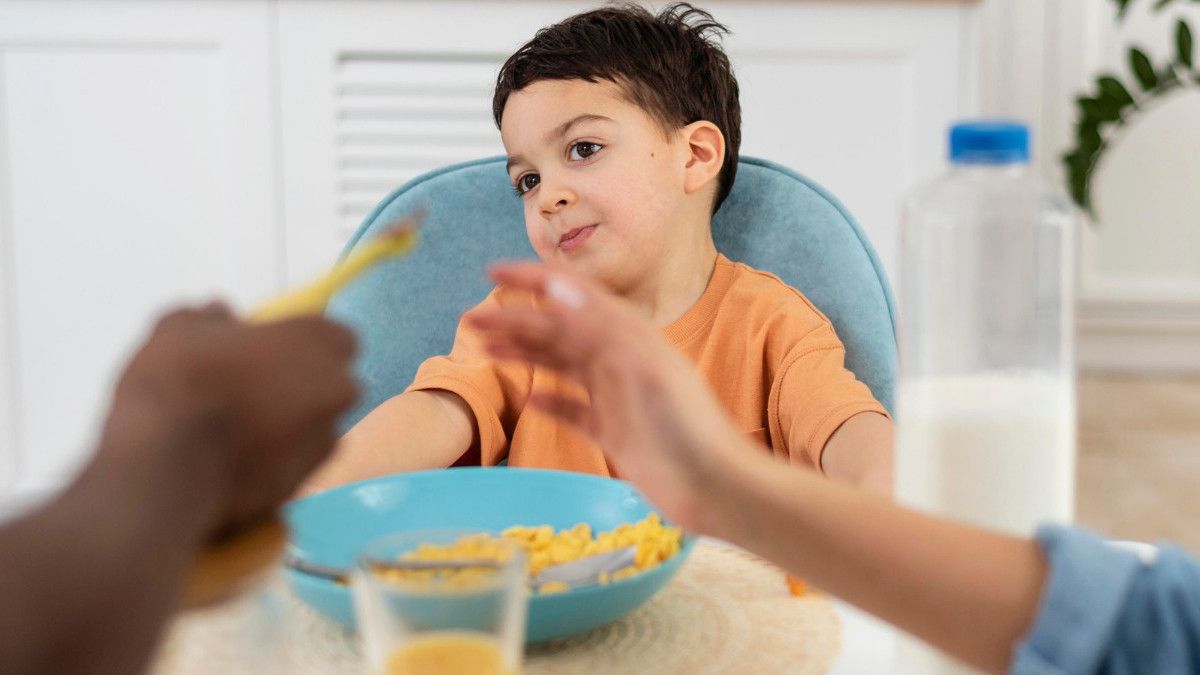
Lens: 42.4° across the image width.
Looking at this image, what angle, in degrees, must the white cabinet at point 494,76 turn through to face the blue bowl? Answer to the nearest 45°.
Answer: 0° — it already faces it

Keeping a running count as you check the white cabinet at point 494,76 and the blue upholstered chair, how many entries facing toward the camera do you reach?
2

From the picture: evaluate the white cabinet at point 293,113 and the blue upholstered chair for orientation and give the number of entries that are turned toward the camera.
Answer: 2

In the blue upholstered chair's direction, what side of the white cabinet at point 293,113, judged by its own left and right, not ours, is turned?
front

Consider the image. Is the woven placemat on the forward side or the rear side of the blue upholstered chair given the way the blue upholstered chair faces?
on the forward side

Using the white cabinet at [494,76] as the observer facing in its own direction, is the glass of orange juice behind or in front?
in front

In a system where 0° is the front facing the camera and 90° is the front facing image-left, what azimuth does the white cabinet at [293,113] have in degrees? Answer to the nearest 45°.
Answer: approximately 0°

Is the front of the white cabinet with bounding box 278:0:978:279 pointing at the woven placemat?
yes

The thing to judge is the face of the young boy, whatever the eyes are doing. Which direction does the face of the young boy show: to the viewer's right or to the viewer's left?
to the viewer's left
